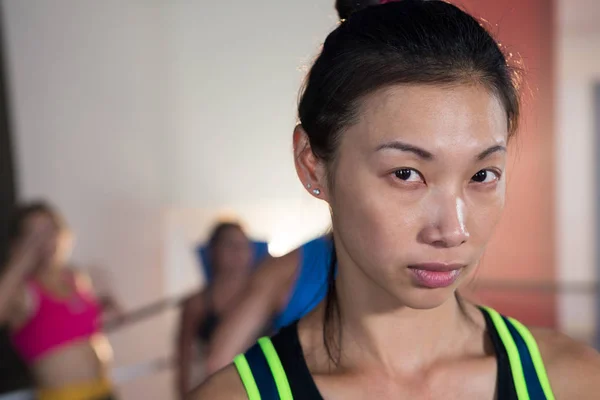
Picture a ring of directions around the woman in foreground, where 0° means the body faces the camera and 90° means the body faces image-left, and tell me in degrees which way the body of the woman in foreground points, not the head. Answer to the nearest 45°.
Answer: approximately 0°

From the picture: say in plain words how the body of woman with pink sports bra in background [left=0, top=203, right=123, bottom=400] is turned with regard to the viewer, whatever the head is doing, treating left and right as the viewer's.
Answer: facing the viewer and to the right of the viewer

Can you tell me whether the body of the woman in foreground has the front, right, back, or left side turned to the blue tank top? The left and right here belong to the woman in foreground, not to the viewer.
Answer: back

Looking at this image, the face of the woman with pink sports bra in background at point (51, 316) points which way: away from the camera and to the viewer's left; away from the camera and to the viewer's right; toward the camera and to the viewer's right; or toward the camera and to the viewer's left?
toward the camera and to the viewer's right

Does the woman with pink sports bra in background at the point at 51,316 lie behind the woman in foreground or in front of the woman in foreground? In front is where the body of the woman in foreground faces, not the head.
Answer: behind

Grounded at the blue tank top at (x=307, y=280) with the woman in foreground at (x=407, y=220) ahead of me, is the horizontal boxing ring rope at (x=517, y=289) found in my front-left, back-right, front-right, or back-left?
back-left

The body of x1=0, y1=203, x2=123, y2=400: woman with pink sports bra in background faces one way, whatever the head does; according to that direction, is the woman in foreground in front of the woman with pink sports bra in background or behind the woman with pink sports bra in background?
in front

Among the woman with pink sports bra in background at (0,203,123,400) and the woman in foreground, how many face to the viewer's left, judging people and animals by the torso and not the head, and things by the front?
0

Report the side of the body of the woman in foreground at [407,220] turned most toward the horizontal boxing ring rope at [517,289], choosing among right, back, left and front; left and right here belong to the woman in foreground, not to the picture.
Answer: back
